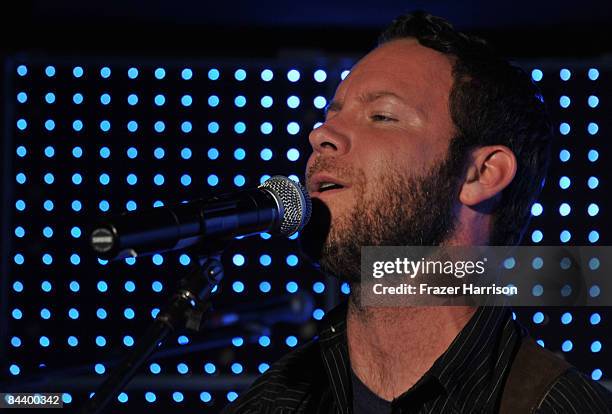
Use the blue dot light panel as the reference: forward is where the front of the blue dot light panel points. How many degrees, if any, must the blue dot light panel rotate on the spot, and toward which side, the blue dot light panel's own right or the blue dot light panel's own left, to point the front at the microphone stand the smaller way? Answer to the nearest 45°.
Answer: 0° — it already faces it

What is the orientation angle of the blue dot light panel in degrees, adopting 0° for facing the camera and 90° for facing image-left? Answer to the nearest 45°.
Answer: approximately 0°

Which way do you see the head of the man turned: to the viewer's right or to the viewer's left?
to the viewer's left

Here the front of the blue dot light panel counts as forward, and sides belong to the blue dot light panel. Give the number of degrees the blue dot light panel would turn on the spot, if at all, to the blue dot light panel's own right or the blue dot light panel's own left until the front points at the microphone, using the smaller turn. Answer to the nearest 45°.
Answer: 0° — it already faces it

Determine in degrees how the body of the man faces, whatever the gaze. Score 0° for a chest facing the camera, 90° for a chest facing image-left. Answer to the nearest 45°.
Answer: approximately 45°
